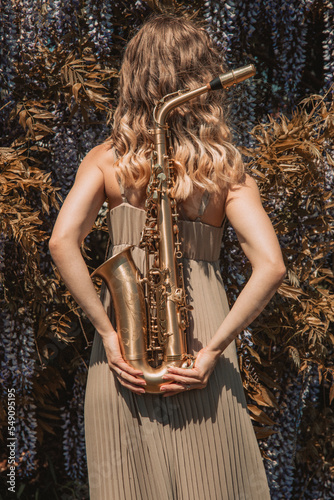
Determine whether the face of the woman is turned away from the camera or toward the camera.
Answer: away from the camera

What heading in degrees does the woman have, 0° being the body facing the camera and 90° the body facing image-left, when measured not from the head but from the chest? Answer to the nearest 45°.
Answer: approximately 180°
